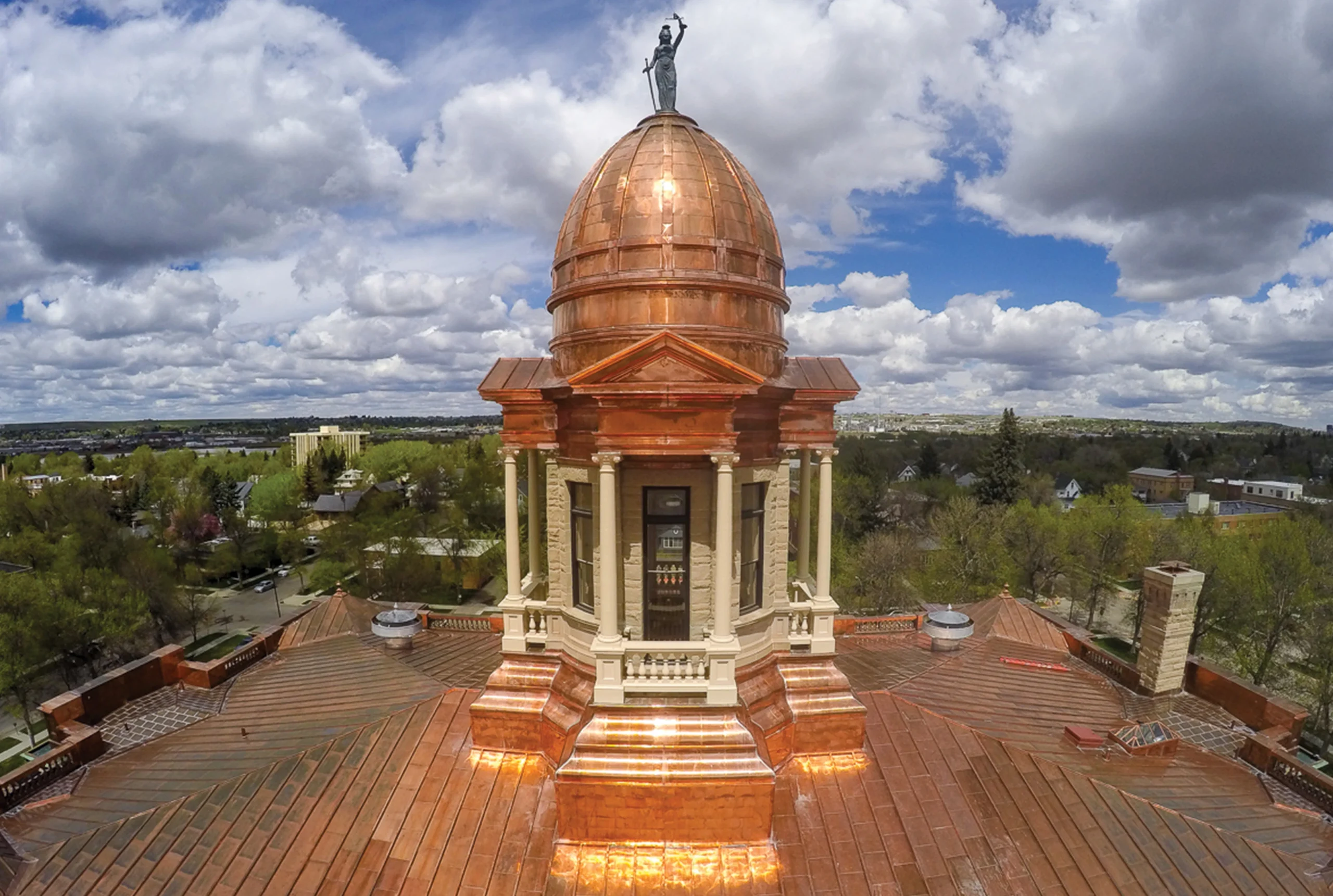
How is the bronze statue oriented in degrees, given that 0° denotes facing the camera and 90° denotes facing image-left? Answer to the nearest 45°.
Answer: approximately 0°

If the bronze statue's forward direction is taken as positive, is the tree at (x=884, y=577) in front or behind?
behind

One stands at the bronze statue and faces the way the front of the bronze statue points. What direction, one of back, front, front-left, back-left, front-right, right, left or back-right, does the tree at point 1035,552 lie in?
back-left

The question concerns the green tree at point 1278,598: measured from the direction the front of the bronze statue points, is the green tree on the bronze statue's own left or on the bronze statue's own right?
on the bronze statue's own left

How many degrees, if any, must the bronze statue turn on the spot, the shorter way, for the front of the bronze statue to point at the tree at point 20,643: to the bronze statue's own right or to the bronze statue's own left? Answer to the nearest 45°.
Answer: approximately 135° to the bronze statue's own right

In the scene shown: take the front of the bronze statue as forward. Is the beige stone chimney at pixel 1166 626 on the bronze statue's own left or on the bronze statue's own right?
on the bronze statue's own left
